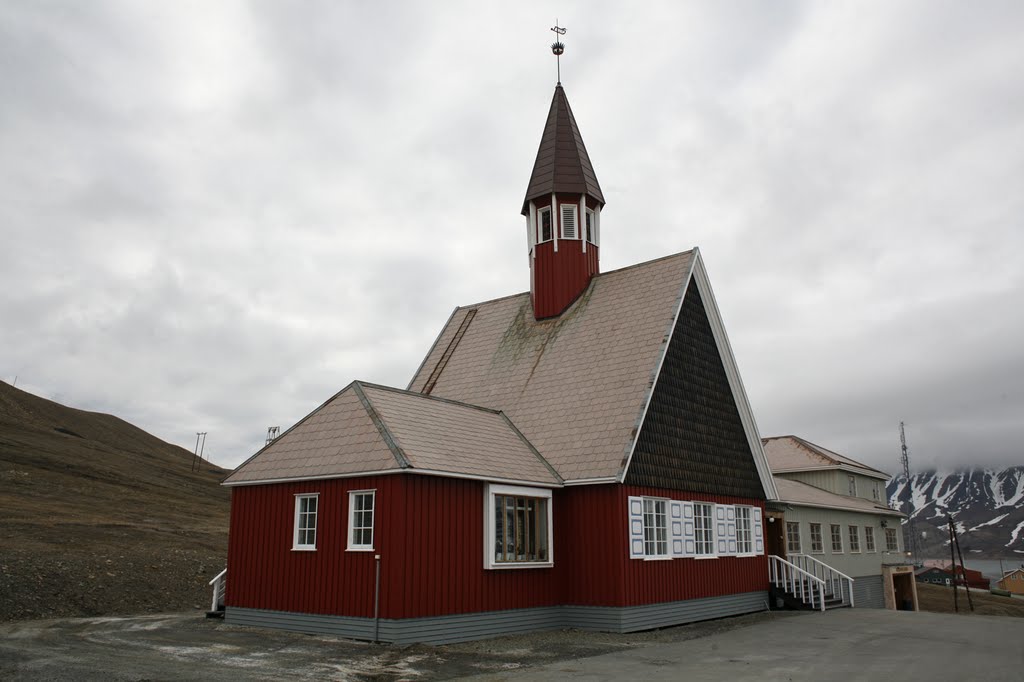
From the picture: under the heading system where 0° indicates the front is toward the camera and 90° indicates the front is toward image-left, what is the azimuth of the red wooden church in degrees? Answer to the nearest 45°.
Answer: approximately 315°
